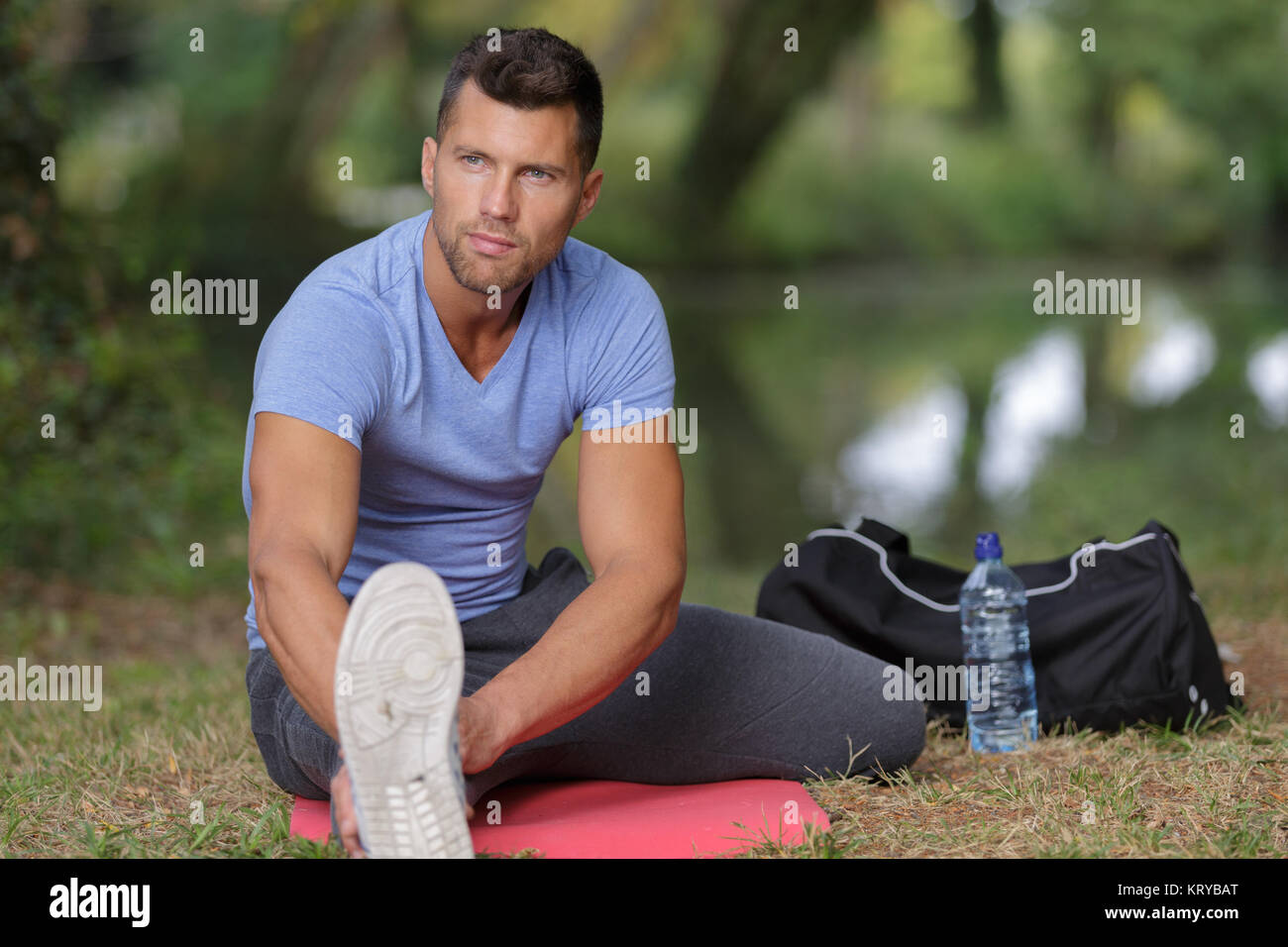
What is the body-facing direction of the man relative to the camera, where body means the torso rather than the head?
toward the camera

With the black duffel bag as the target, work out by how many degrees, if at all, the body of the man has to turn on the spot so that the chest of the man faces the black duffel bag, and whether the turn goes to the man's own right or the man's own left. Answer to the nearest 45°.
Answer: approximately 135° to the man's own left

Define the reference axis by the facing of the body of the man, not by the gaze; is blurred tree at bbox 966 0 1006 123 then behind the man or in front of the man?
behind

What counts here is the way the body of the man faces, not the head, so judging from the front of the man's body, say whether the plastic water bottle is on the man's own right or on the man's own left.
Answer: on the man's own left
